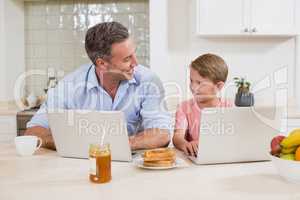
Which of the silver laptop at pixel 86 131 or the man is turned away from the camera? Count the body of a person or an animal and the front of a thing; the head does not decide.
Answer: the silver laptop

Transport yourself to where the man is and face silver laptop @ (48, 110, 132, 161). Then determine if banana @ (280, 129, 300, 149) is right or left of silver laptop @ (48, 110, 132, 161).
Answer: left

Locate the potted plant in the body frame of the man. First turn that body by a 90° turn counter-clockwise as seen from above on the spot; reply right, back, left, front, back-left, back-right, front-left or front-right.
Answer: front-left

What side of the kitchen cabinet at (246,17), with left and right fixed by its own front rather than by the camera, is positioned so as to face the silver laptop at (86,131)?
front

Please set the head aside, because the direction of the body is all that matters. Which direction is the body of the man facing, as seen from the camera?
toward the camera

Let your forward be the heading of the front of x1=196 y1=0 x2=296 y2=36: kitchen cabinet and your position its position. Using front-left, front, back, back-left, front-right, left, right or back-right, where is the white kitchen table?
front

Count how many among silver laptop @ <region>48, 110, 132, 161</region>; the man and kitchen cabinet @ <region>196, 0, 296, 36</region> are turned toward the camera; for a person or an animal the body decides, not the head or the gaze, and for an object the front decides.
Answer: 2

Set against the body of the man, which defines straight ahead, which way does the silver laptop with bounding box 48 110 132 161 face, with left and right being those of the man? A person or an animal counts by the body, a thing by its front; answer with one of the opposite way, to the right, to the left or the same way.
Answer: the opposite way

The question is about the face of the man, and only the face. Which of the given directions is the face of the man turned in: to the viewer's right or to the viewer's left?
to the viewer's right

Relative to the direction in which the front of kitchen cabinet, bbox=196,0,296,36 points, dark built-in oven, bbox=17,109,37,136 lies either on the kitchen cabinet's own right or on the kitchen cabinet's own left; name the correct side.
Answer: on the kitchen cabinet's own right

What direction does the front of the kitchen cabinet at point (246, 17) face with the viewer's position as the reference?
facing the viewer

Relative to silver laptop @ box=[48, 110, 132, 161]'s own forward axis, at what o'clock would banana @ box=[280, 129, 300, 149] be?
The banana is roughly at 4 o'clock from the silver laptop.

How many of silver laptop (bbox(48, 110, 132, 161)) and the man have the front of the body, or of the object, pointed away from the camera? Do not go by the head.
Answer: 1

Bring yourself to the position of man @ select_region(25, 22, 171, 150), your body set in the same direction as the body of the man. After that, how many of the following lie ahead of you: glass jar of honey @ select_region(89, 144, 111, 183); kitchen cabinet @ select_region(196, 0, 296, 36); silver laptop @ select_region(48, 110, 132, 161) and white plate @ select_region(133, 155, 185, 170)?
3

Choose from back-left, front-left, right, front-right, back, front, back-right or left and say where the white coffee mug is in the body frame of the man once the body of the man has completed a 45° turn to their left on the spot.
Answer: right

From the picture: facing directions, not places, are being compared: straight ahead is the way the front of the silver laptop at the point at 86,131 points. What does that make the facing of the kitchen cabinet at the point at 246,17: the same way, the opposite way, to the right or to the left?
the opposite way

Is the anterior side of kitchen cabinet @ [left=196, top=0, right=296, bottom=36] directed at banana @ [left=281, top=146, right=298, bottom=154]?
yes

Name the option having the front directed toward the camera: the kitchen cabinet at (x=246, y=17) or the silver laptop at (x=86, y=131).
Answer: the kitchen cabinet

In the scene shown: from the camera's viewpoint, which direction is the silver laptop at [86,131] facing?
away from the camera
